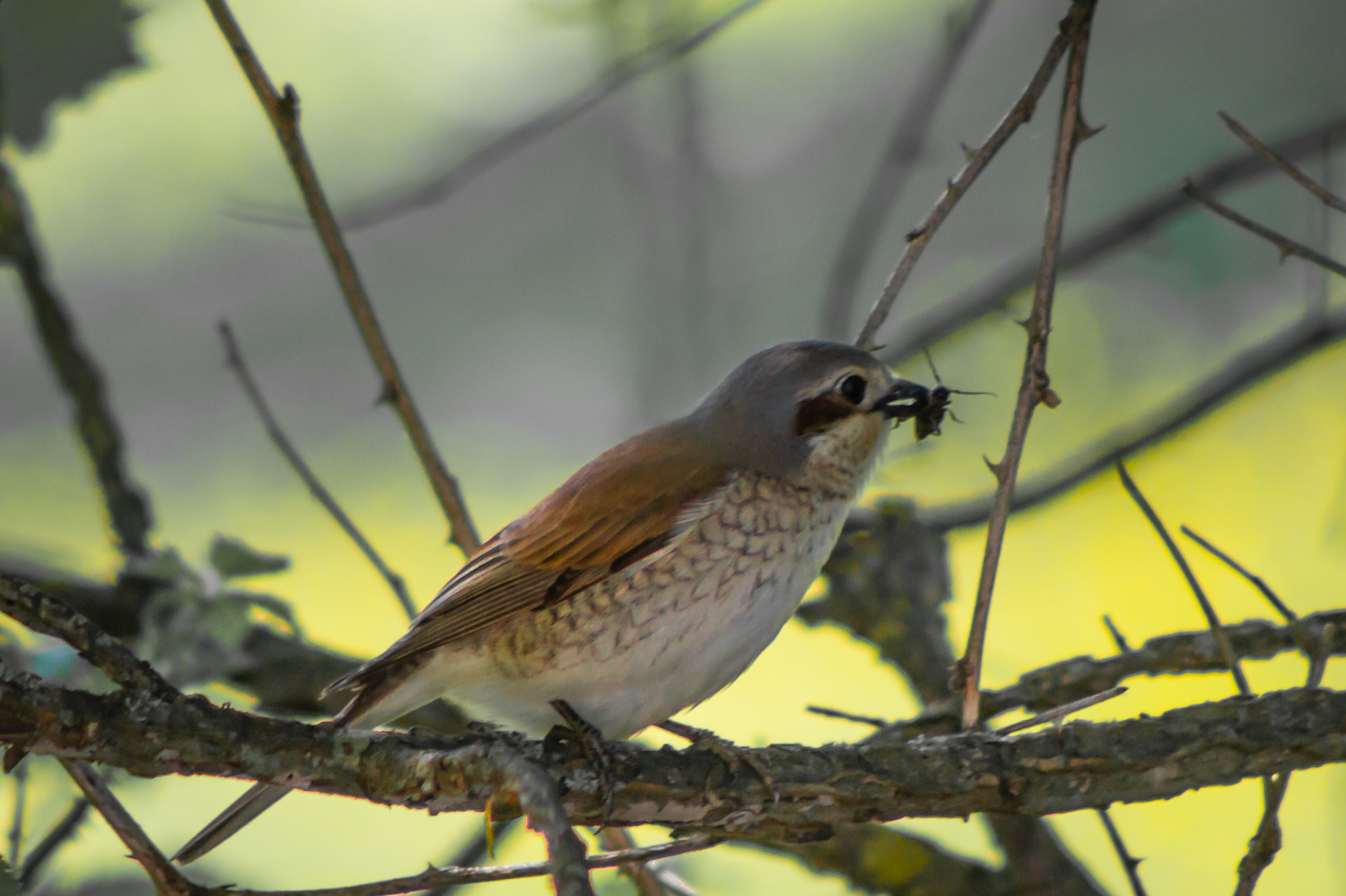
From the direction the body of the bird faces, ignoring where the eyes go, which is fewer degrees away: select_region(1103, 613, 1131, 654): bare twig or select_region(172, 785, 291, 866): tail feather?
the bare twig

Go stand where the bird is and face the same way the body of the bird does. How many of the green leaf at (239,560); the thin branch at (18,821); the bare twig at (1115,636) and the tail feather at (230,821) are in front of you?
1

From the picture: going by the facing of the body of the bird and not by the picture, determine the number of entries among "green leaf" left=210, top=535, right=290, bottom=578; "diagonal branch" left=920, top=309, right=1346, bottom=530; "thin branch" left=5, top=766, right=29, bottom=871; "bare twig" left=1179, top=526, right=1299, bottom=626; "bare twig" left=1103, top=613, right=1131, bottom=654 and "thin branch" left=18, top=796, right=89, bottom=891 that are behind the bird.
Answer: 3

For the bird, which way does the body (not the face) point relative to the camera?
to the viewer's right

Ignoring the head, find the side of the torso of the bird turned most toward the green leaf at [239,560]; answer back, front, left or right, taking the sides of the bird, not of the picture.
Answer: back

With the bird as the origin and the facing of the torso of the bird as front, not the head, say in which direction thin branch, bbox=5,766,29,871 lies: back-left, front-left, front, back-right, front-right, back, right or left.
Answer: back

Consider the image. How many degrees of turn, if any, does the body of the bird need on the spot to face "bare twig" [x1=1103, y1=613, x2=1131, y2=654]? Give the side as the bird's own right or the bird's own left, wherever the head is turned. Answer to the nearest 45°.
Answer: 0° — it already faces it
